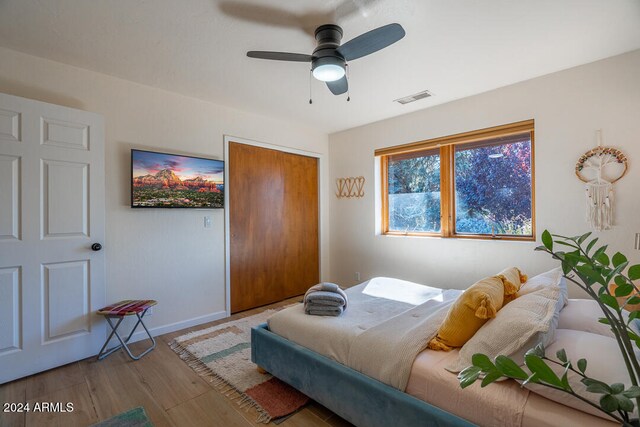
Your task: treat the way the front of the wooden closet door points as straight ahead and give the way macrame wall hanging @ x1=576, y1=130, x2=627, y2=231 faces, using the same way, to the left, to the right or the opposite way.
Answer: to the right

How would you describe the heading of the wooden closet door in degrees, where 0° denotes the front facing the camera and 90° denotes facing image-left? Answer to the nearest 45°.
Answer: approximately 315°

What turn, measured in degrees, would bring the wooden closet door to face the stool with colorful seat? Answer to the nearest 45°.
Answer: approximately 90° to its right

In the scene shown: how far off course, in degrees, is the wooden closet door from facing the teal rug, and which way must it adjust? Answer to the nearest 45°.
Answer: approximately 45° to its right

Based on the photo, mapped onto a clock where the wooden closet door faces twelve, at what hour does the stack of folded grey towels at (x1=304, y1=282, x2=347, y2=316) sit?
The stack of folded grey towels is roughly at 1 o'clock from the wooden closet door.

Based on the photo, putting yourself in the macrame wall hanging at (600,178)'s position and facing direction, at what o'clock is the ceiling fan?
The ceiling fan is roughly at 1 o'clock from the macrame wall hanging.

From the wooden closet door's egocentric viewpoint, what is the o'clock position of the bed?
The bed is roughly at 1 o'clock from the wooden closet door.

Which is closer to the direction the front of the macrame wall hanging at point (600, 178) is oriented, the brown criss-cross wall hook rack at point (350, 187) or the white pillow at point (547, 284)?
the white pillow

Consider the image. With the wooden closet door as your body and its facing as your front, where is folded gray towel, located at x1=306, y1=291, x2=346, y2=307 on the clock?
The folded gray towel is roughly at 1 o'clock from the wooden closet door.

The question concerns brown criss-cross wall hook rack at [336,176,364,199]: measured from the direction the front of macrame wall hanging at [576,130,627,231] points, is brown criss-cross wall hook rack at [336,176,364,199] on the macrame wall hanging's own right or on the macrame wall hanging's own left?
on the macrame wall hanging's own right

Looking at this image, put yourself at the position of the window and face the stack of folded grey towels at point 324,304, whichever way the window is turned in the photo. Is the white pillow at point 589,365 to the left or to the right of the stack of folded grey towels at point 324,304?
left

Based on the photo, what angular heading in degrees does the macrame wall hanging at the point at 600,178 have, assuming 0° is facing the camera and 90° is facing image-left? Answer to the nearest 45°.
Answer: approximately 0°

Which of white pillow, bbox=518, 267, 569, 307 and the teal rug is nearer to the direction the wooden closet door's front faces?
the white pillow

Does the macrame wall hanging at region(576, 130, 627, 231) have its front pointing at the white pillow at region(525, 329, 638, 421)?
yes
